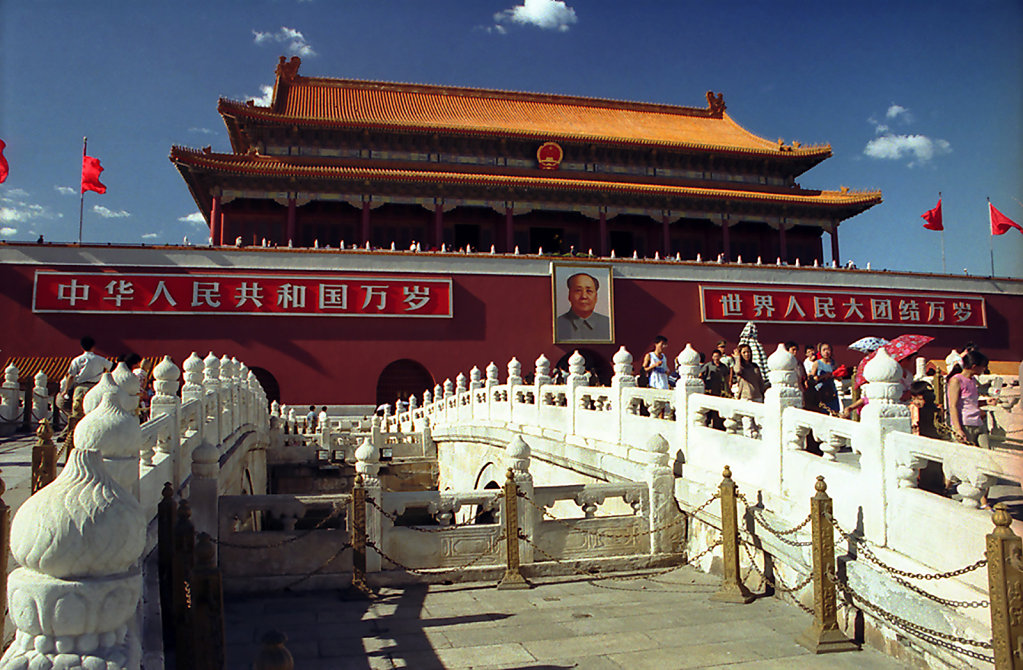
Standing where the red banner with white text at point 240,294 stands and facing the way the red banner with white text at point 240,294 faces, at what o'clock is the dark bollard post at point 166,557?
The dark bollard post is roughly at 12 o'clock from the red banner with white text.

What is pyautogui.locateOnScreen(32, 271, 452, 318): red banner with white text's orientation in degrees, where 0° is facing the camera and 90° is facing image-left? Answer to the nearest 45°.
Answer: approximately 0°

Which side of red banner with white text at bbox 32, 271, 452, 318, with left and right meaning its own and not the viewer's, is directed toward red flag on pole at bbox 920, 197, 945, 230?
left

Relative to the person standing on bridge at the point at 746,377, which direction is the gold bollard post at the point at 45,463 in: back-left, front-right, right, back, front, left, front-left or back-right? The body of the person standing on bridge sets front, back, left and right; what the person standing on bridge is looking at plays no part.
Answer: front-right

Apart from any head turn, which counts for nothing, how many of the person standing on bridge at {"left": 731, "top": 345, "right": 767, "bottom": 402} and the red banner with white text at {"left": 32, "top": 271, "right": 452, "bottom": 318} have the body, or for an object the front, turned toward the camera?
2

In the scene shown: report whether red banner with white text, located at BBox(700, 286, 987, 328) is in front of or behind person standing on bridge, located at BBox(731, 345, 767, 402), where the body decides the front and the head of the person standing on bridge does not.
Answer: behind

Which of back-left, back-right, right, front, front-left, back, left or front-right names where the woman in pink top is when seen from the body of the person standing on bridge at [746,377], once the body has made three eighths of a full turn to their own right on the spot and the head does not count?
back-right

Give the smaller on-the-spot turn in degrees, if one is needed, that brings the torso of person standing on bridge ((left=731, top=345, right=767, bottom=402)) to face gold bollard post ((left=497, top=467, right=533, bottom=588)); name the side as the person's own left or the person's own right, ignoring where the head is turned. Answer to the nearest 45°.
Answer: approximately 45° to the person's own right

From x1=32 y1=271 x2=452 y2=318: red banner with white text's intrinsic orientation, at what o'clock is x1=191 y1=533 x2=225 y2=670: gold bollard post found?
The gold bollard post is roughly at 12 o'clock from the red banner with white text.

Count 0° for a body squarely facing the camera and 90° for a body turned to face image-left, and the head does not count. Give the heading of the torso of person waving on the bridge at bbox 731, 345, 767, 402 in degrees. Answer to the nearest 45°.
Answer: approximately 0°
